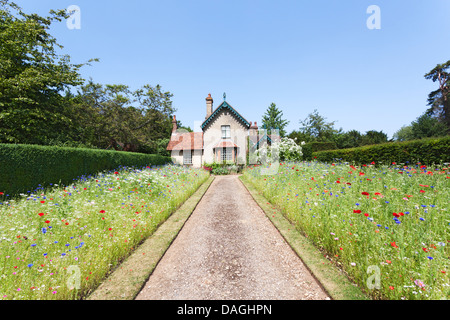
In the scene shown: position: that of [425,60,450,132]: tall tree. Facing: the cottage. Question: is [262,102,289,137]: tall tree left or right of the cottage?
right

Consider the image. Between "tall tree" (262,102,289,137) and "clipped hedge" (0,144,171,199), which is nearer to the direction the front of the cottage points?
the clipped hedge

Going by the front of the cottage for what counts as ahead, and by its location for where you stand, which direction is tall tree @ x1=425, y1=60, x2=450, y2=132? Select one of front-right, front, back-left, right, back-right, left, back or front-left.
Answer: left

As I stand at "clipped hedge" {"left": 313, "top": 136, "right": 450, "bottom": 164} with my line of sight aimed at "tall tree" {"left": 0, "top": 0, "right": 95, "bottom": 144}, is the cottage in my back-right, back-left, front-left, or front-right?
front-right

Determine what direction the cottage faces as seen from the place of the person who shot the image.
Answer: facing the viewer

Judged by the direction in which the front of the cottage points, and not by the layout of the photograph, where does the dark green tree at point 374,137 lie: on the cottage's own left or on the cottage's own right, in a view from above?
on the cottage's own left

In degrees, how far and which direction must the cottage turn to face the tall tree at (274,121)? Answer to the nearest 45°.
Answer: approximately 135° to its left

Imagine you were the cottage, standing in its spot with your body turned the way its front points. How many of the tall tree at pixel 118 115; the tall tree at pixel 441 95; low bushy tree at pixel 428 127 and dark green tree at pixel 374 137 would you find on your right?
1

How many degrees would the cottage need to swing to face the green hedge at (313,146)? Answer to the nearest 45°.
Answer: approximately 90° to its left

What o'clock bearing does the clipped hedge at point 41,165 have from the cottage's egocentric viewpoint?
The clipped hedge is roughly at 1 o'clock from the cottage.

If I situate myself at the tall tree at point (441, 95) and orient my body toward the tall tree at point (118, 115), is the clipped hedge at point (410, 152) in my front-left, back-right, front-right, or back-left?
front-left

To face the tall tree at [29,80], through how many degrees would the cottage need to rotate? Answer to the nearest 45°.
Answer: approximately 45° to its right

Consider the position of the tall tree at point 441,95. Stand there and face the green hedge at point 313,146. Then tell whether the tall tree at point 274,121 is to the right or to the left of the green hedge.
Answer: right

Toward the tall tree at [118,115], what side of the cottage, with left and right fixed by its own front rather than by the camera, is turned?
right

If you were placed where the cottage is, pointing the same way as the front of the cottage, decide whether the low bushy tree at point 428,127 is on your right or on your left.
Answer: on your left

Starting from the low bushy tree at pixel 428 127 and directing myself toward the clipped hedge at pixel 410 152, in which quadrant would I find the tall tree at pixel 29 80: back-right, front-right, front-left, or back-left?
front-right
